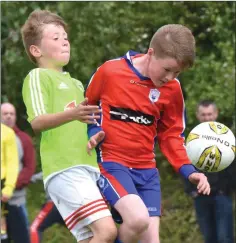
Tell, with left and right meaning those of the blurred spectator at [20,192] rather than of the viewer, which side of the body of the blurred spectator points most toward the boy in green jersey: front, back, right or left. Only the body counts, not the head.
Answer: front

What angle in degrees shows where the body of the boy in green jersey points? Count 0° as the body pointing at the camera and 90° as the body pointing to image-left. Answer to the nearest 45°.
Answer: approximately 315°

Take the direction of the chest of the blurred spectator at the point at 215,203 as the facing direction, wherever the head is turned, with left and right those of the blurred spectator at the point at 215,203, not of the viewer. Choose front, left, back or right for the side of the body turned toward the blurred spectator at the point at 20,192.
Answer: right

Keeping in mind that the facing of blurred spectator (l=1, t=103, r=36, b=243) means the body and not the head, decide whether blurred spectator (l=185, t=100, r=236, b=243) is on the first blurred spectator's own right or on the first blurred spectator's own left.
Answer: on the first blurred spectator's own left

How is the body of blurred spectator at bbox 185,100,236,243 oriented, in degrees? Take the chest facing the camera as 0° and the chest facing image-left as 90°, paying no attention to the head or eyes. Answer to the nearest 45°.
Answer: approximately 0°
